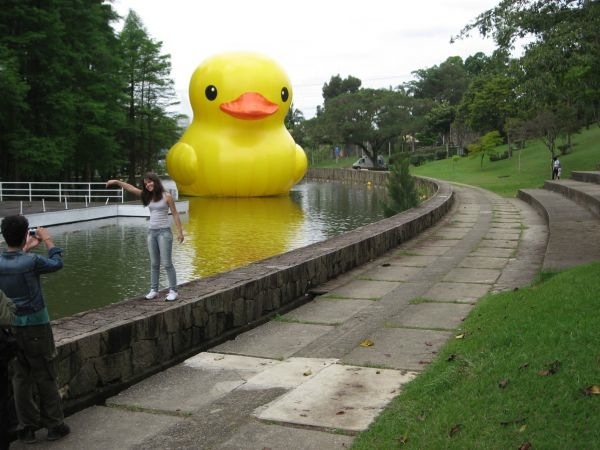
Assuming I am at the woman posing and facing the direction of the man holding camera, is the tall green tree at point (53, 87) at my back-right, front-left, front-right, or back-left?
back-right

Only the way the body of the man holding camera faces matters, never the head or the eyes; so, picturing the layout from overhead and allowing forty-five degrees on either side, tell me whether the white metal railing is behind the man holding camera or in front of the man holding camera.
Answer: in front

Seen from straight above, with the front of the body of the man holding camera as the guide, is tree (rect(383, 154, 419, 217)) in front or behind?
in front

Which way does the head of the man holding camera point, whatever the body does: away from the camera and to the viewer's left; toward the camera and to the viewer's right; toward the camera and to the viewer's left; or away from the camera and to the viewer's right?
away from the camera and to the viewer's right

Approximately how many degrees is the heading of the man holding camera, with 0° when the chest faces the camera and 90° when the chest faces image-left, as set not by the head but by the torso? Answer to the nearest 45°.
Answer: approximately 225°

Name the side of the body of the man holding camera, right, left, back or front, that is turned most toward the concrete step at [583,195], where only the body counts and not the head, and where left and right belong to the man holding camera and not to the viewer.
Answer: front

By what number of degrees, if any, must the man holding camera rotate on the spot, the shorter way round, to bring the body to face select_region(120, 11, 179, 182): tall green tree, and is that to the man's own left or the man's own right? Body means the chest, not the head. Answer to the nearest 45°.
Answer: approximately 45° to the man's own left

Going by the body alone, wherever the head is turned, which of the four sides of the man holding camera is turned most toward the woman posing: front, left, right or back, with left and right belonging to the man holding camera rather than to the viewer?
front
